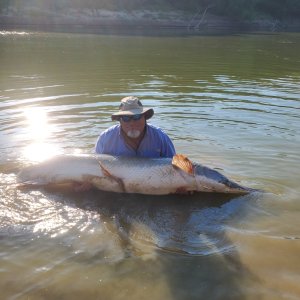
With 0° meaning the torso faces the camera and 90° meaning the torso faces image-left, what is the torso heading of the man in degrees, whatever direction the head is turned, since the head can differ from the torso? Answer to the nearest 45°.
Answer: approximately 0°
